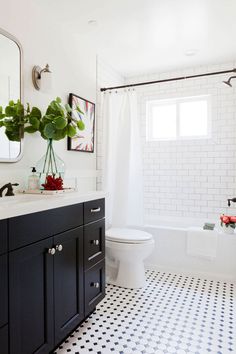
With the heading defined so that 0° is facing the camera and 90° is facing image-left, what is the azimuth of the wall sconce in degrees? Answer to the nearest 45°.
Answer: approximately 315°

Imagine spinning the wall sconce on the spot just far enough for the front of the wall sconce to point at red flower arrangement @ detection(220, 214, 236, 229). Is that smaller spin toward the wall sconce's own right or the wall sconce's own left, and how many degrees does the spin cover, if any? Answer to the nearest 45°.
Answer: approximately 45° to the wall sconce's own left

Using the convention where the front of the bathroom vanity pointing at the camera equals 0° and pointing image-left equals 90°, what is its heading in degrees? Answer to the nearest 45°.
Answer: approximately 315°

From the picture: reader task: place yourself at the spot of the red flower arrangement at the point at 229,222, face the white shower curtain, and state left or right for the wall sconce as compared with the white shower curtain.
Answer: left

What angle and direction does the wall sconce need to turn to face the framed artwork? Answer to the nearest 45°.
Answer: approximately 90° to its left

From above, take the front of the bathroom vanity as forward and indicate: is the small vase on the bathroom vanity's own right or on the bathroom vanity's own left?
on the bathroom vanity's own left

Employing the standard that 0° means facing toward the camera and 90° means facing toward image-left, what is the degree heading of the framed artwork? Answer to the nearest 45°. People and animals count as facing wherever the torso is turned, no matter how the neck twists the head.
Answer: approximately 315°
